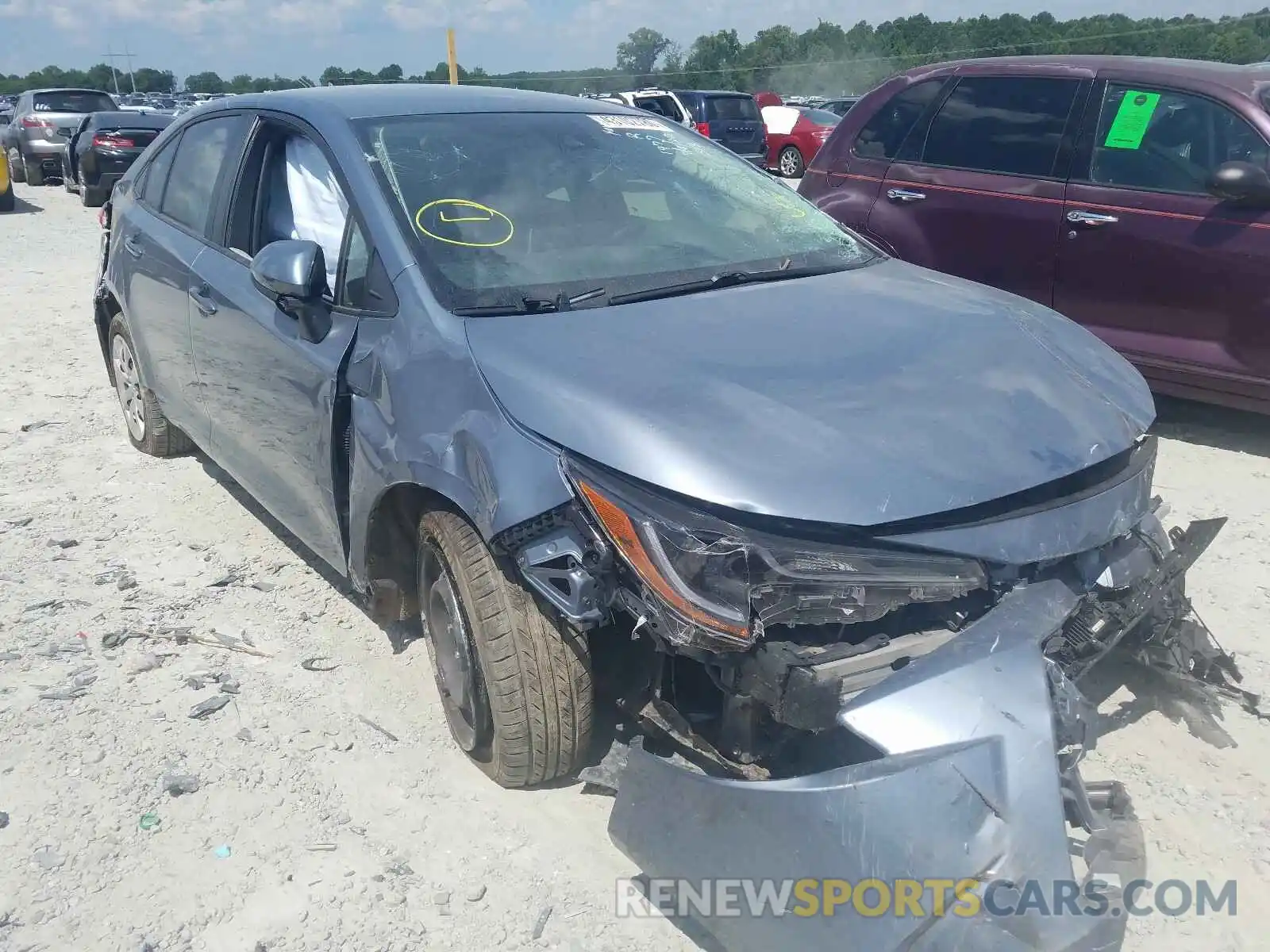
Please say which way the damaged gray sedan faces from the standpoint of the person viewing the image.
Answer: facing the viewer and to the right of the viewer

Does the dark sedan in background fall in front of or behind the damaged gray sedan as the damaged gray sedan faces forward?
behind

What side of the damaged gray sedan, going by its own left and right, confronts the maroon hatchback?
left

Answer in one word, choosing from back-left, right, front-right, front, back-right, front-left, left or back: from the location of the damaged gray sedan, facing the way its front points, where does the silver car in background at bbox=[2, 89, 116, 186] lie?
back
